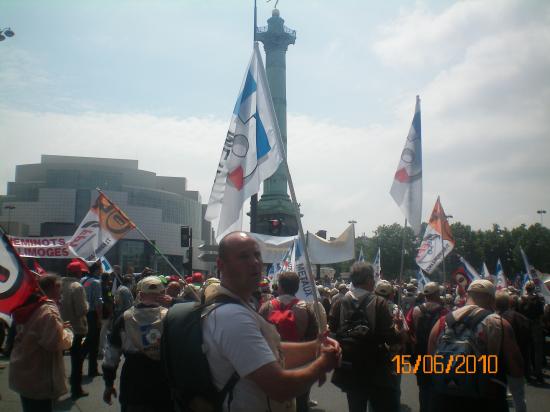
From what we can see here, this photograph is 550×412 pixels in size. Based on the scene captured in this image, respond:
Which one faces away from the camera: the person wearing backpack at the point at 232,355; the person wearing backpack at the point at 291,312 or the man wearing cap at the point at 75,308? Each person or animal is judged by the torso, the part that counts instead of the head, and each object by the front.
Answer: the person wearing backpack at the point at 291,312

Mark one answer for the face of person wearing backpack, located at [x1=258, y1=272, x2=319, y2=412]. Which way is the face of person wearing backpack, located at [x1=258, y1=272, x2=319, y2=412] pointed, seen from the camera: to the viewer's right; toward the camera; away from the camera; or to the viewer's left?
away from the camera

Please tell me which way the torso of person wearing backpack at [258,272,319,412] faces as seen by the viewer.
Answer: away from the camera

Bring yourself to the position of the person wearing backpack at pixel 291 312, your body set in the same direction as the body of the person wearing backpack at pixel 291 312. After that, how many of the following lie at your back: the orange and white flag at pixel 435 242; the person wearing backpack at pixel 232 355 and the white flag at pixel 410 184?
1

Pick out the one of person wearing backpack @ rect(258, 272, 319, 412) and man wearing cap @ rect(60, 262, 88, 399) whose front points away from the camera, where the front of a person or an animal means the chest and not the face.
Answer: the person wearing backpack

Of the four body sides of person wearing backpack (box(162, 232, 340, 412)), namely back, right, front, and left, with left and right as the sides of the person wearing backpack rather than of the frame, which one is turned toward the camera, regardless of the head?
right

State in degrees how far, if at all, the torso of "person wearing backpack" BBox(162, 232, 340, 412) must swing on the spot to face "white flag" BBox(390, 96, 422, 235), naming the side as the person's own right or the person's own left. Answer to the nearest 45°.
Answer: approximately 45° to the person's own left

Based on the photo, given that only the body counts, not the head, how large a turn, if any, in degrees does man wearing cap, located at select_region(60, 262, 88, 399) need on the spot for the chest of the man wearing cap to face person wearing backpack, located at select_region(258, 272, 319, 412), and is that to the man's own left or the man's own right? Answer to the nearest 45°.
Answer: approximately 45° to the man's own right

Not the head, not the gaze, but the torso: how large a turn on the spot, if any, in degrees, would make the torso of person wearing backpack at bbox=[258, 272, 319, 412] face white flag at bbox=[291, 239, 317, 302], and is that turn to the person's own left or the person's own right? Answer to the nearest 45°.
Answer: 0° — they already face it

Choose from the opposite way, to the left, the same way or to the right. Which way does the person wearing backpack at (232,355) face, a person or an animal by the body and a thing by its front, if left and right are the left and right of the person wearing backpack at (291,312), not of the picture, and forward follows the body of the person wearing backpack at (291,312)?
to the right

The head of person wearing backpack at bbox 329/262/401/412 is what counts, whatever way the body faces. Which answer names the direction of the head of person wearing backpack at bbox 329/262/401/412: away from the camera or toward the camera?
away from the camera

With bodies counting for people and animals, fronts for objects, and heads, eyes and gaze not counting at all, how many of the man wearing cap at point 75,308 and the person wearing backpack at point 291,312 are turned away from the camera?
1
